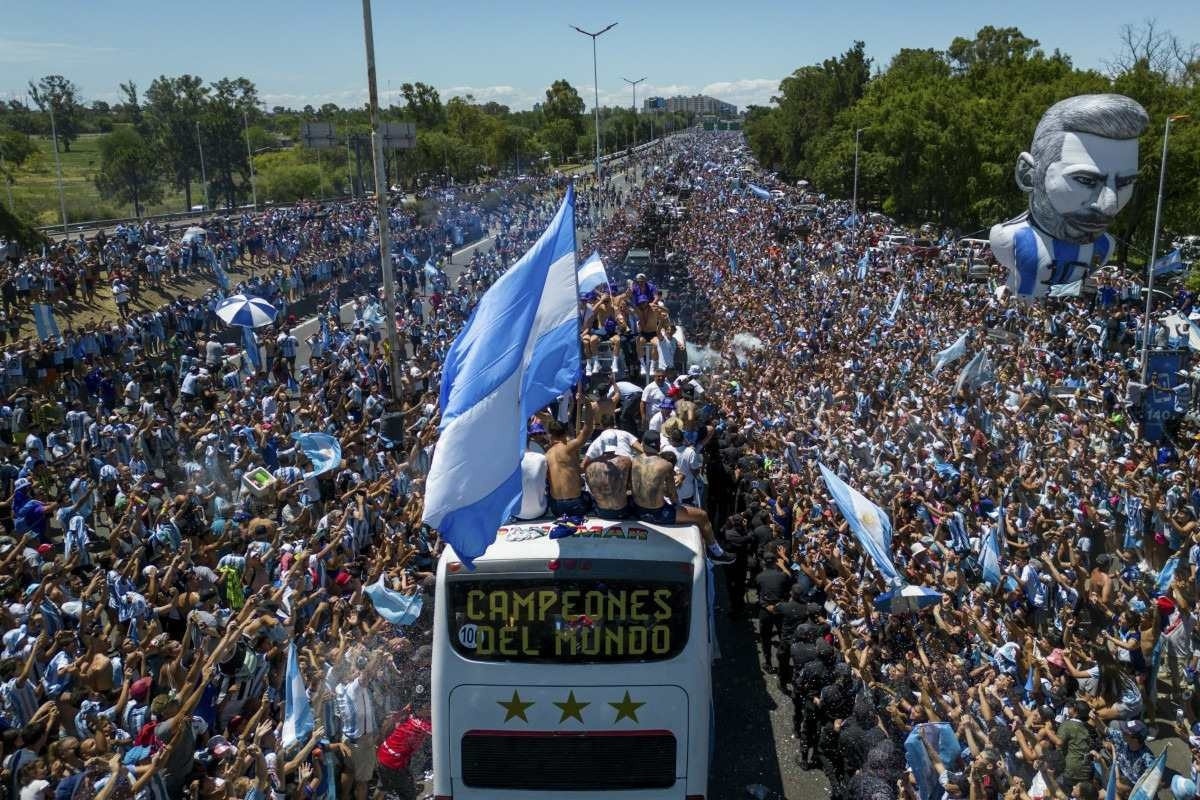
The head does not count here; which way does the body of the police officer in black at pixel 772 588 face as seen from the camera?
away from the camera

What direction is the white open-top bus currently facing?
away from the camera

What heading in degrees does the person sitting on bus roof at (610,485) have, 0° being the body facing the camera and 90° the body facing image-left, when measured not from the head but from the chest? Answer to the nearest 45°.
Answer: approximately 180°

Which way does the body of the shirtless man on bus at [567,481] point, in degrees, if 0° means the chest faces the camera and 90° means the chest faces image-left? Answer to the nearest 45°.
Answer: approximately 180°

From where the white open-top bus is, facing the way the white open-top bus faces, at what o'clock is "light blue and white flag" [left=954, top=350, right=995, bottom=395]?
The light blue and white flag is roughly at 1 o'clock from the white open-top bus.
